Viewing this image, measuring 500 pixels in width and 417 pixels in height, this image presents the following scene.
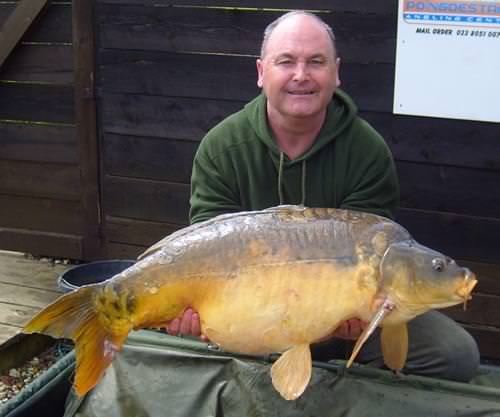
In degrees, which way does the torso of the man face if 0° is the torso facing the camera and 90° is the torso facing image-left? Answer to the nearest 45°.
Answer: approximately 0°

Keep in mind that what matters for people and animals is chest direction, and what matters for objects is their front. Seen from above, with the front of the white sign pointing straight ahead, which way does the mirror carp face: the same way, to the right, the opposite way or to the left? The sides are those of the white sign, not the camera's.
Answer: to the left

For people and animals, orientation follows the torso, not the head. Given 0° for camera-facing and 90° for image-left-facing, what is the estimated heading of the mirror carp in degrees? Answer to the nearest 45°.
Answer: approximately 270°

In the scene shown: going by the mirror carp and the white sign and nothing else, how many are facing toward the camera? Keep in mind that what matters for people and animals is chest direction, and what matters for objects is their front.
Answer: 1

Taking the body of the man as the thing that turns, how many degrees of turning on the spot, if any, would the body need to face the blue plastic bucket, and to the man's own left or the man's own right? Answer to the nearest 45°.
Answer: approximately 135° to the man's own right

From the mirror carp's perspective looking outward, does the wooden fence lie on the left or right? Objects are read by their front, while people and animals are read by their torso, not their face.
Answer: on its left

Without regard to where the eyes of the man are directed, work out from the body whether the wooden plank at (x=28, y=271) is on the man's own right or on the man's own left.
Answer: on the man's own right

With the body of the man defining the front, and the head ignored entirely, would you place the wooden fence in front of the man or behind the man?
behind

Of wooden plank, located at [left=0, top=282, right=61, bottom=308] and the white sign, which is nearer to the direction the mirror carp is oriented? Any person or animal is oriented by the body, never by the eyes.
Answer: the white sign
